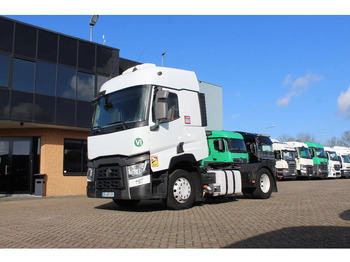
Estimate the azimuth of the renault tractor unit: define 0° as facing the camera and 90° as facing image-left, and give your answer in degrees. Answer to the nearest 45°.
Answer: approximately 45°

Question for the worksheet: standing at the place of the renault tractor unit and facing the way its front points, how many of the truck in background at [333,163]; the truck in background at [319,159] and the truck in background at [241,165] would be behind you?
3

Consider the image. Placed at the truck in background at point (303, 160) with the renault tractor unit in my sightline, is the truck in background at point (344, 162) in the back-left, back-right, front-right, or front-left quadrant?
back-left

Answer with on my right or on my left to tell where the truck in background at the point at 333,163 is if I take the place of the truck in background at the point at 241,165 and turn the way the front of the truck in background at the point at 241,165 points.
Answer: on my left

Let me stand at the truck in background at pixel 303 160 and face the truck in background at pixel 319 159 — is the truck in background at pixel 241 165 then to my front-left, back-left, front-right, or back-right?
back-right

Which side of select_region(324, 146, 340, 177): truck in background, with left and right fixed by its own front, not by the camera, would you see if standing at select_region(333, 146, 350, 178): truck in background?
left

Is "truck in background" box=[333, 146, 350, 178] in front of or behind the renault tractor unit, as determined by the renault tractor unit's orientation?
behind
